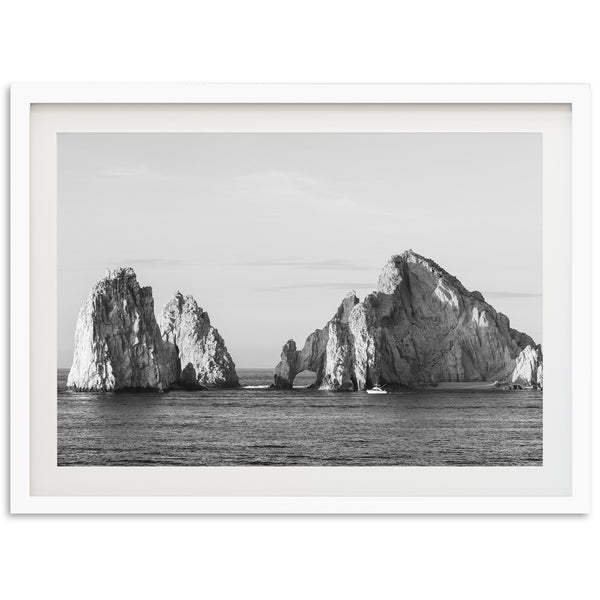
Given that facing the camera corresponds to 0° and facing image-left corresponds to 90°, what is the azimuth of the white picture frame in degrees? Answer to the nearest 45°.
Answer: approximately 0°
